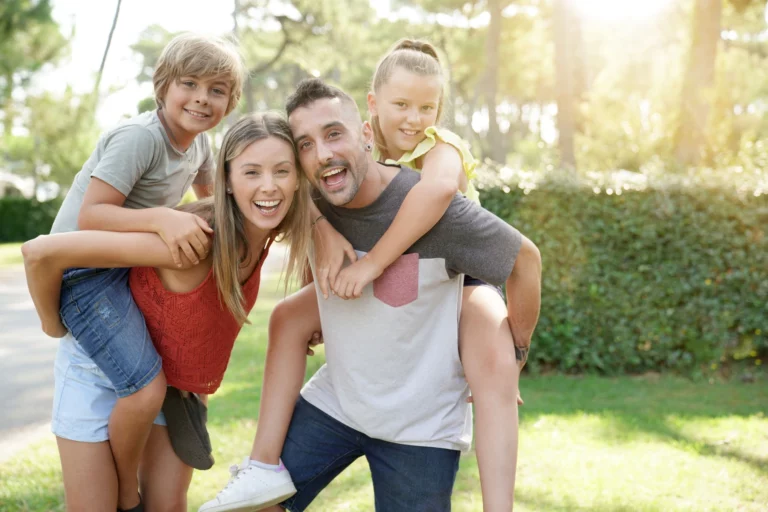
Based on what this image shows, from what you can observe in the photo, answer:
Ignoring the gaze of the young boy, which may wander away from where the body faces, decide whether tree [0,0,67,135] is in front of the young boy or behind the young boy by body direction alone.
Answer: behind

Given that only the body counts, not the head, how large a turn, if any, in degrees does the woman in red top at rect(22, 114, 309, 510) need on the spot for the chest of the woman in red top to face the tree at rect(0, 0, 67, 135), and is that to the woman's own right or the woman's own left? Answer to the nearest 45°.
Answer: approximately 135° to the woman's own left

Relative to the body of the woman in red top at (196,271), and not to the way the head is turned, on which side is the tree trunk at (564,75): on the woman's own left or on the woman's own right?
on the woman's own left

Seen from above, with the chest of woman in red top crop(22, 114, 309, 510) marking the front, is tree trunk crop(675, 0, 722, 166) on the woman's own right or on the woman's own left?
on the woman's own left

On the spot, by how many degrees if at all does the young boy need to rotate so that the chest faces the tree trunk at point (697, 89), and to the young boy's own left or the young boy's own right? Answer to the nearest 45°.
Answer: approximately 90° to the young boy's own left

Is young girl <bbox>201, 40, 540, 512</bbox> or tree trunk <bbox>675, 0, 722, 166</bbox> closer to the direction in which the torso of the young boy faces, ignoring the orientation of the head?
the young girl

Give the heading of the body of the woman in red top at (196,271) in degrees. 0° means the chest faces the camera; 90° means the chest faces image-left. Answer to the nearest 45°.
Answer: approximately 315°
